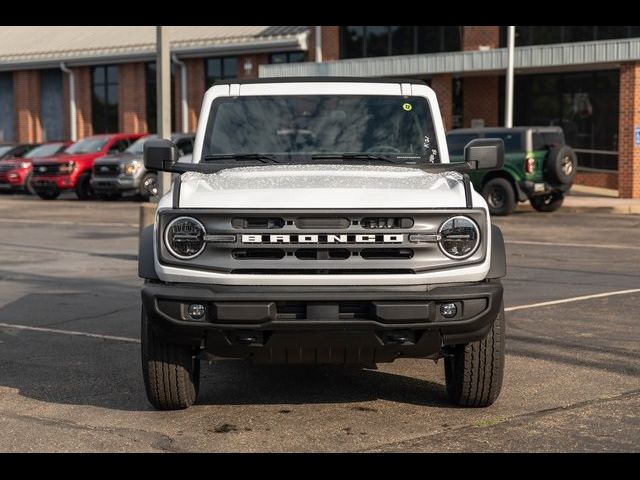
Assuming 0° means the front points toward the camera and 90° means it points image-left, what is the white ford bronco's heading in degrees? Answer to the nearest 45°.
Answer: approximately 0°

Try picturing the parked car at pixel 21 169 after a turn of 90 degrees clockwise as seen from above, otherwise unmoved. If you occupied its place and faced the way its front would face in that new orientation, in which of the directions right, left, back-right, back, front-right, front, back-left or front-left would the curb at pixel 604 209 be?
back

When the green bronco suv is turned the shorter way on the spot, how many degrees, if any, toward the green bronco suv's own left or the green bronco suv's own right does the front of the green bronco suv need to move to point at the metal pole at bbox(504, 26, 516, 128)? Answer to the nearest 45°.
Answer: approximately 45° to the green bronco suv's own right

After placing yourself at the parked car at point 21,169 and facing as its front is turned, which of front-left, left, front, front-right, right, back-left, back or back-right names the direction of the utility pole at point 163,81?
front-left

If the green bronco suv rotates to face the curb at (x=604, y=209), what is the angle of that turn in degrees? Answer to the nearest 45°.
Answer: approximately 90° to its right

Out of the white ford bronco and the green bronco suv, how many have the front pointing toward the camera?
1

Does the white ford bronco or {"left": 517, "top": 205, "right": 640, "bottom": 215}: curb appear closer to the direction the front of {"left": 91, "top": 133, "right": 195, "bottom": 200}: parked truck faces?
the white ford bronco

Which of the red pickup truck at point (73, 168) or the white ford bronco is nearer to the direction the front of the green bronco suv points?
the red pickup truck

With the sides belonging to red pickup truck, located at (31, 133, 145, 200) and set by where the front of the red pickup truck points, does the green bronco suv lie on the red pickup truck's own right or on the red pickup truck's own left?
on the red pickup truck's own left

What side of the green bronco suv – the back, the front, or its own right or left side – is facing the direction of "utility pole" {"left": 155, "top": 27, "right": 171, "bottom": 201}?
left

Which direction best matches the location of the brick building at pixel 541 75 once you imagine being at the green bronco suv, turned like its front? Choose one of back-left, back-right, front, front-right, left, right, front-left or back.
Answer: front-right

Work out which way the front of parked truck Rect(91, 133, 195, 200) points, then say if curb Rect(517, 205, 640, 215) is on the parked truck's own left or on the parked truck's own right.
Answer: on the parked truck's own left

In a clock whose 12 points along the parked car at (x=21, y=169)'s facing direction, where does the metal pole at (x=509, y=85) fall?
The metal pole is roughly at 9 o'clock from the parked car.

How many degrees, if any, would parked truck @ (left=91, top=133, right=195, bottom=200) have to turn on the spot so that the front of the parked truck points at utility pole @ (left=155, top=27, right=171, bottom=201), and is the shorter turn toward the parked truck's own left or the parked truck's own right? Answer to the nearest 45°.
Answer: approximately 45° to the parked truck's own left
